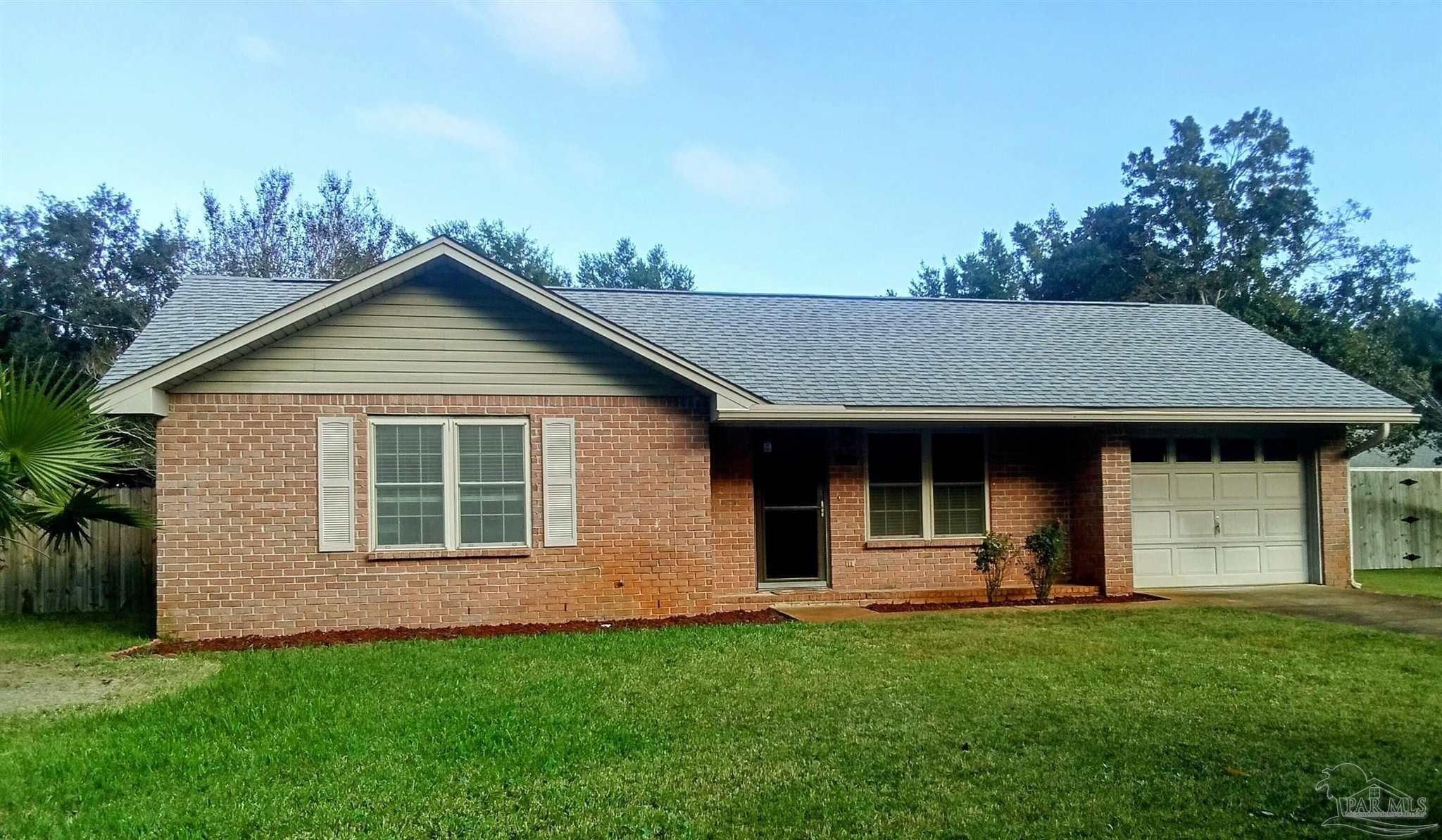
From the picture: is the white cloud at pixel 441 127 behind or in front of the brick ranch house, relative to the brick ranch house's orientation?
behind

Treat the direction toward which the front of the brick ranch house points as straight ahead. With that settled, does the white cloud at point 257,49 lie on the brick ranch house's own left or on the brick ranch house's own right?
on the brick ranch house's own right

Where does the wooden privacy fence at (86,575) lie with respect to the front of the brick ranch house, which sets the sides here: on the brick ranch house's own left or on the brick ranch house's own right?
on the brick ranch house's own right

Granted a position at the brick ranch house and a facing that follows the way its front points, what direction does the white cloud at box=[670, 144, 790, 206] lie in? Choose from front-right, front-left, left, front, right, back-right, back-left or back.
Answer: back

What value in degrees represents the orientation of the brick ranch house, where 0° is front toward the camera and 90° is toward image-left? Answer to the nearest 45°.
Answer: approximately 0°

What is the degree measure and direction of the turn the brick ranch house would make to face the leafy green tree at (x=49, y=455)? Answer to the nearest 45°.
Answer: approximately 45° to its right

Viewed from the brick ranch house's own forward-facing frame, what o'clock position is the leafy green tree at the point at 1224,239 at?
The leafy green tree is roughly at 7 o'clock from the brick ranch house.

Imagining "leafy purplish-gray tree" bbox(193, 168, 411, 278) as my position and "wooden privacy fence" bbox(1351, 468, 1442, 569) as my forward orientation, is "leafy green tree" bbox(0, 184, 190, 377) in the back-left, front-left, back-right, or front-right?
back-right
